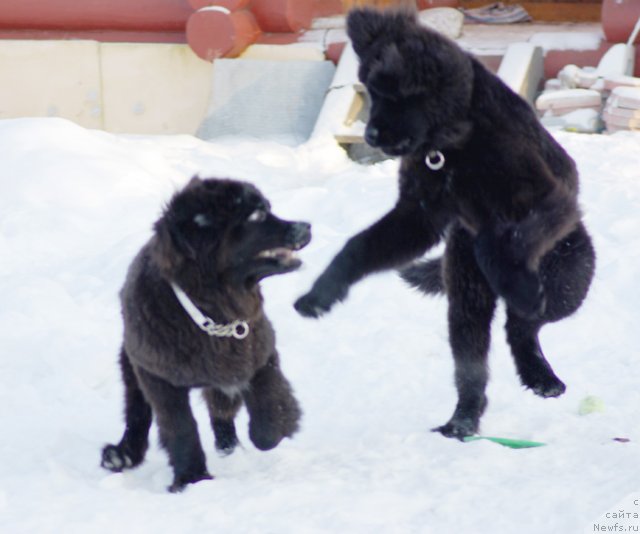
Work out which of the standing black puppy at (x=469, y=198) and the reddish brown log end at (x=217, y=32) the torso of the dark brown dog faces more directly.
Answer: the standing black puppy

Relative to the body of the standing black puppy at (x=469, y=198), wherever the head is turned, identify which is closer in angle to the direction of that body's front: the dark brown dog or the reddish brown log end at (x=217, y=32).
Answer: the dark brown dog

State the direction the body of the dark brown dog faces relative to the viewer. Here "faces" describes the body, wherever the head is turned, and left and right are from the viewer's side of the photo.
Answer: facing the viewer and to the right of the viewer

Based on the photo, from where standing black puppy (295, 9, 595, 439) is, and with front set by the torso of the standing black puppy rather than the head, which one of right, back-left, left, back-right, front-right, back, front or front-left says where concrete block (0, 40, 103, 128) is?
right

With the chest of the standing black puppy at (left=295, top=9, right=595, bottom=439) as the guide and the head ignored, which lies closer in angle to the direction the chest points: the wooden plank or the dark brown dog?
the dark brown dog

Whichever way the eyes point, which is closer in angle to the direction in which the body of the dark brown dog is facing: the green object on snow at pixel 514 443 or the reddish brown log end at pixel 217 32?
the green object on snow

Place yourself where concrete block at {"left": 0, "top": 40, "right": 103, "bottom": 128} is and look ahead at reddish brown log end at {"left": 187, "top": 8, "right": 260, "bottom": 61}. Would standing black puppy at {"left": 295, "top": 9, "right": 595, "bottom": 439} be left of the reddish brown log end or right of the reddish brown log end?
right

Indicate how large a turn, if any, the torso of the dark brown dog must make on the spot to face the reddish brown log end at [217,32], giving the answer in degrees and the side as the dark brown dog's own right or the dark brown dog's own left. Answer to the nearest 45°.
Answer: approximately 135° to the dark brown dog's own left

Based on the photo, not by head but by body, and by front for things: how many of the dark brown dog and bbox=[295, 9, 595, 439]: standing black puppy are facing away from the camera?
0

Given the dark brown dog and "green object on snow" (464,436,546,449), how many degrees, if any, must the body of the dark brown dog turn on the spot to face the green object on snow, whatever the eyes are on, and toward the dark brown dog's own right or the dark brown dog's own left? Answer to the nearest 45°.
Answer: approximately 45° to the dark brown dog's own left

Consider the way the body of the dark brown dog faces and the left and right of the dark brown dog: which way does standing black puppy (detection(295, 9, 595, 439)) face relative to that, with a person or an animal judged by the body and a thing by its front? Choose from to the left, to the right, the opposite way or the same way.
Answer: to the right

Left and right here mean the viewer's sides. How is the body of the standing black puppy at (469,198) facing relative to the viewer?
facing the viewer and to the left of the viewer

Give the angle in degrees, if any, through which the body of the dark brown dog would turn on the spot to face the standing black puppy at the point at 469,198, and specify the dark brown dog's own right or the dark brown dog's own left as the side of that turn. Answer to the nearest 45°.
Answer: approximately 45° to the dark brown dog's own left
